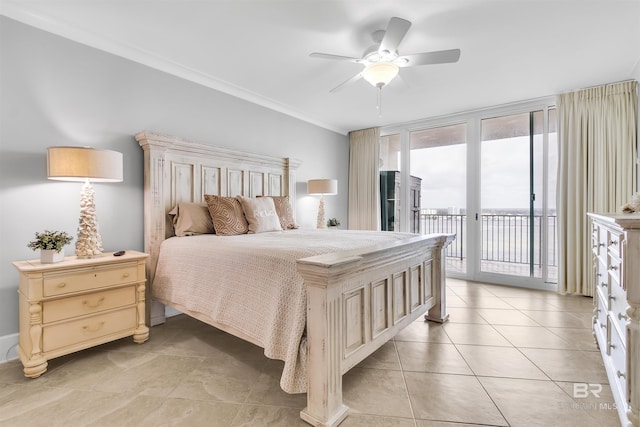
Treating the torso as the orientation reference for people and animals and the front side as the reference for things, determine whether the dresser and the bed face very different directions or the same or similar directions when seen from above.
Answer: very different directions

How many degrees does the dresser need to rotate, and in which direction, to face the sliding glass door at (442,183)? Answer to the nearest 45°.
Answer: approximately 45° to its right

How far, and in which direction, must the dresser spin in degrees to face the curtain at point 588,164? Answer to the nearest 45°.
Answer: approximately 90° to its right

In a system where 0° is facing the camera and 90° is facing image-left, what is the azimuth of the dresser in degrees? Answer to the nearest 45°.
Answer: approximately 90°

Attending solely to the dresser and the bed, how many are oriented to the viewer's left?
1

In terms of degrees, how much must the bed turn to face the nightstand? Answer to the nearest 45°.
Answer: approximately 135° to its right

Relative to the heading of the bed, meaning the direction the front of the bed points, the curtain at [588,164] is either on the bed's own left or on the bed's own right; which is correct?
on the bed's own left

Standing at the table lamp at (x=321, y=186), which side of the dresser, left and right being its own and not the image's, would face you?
front

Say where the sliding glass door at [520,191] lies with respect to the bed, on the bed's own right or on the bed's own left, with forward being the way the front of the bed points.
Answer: on the bed's own left

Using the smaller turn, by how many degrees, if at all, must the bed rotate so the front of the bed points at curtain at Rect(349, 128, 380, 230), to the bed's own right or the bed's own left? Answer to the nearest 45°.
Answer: approximately 135° to the bed's own left

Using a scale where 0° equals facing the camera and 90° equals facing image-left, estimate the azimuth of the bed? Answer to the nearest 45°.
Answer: approximately 315°
